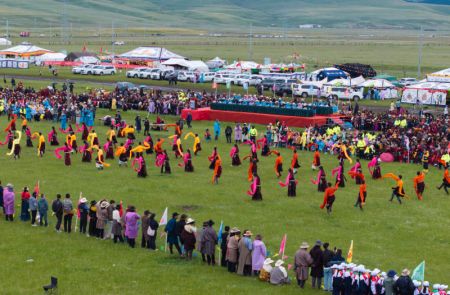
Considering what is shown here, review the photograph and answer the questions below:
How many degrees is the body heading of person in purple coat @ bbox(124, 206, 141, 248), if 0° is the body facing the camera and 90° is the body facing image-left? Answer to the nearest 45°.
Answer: approximately 180°

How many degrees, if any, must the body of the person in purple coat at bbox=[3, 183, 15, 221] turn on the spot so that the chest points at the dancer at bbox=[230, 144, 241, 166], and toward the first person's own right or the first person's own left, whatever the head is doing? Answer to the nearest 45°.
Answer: approximately 45° to the first person's own right

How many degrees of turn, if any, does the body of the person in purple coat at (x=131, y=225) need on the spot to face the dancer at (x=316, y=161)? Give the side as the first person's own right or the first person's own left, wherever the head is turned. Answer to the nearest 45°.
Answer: approximately 45° to the first person's own right

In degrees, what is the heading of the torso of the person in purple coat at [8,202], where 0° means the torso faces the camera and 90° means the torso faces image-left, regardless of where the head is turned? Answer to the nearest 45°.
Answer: approximately 180°

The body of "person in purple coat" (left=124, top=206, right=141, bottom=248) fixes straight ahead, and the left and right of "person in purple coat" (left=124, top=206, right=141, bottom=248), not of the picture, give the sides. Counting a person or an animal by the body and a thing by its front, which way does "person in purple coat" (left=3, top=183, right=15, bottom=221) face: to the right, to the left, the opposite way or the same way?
the same way

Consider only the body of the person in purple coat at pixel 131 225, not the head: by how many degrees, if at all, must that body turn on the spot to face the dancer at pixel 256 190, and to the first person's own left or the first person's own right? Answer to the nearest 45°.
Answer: approximately 45° to the first person's own right

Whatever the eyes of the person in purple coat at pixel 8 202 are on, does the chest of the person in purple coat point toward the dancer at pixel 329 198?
no

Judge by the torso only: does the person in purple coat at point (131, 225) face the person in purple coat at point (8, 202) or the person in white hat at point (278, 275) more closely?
the person in purple coat

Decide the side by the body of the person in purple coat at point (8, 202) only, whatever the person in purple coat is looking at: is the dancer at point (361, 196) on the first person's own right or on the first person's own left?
on the first person's own right

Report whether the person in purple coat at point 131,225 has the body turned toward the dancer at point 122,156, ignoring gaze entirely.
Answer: yes

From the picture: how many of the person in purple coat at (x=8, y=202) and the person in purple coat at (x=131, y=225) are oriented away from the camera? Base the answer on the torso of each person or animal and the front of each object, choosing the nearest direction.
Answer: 2
